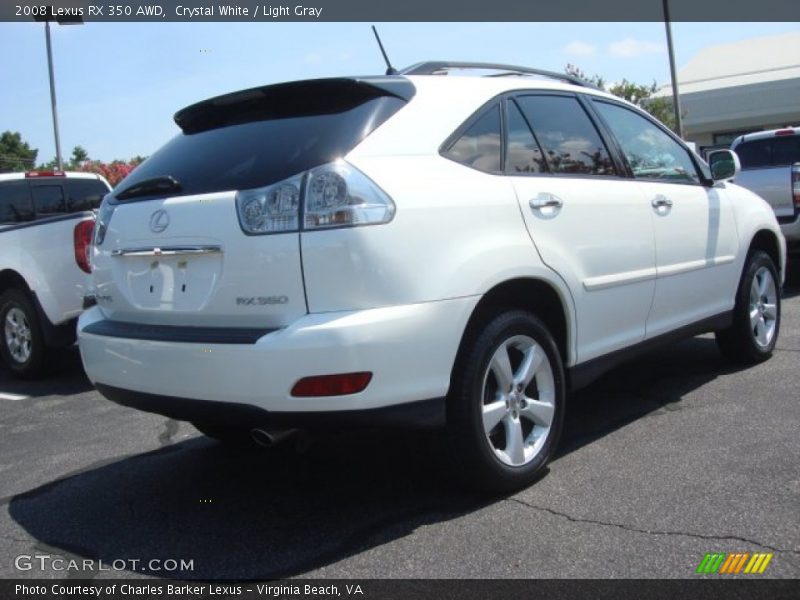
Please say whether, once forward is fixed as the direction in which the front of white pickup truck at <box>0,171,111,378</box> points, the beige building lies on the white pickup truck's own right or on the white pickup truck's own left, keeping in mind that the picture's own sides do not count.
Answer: on the white pickup truck's own right

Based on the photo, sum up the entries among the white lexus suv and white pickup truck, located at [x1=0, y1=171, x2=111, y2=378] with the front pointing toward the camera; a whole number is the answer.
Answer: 0

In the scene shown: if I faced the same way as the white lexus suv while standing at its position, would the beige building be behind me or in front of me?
in front

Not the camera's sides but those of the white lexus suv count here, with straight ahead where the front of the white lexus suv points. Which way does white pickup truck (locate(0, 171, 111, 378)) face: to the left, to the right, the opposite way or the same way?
to the left

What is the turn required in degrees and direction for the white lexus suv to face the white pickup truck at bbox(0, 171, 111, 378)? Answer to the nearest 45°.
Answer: approximately 90° to its left

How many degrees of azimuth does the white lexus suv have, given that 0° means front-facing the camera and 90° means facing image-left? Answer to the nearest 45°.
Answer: approximately 225°

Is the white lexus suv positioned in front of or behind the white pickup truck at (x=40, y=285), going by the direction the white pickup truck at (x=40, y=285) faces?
behind

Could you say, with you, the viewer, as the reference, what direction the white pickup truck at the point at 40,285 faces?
facing away from the viewer and to the left of the viewer

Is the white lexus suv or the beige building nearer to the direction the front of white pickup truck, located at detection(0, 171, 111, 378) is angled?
the beige building
